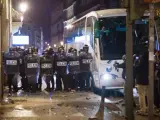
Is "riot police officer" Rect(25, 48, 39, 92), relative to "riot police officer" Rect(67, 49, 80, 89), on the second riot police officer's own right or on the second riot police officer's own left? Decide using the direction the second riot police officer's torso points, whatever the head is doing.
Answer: on the second riot police officer's own right

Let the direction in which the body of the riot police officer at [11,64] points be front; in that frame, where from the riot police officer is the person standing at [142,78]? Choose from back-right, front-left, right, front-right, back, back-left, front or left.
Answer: front-left

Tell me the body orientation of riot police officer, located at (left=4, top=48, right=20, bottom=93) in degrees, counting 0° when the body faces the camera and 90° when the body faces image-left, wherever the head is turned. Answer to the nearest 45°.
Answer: approximately 0°

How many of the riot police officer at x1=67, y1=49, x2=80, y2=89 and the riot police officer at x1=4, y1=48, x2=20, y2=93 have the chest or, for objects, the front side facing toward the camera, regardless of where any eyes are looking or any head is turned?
2

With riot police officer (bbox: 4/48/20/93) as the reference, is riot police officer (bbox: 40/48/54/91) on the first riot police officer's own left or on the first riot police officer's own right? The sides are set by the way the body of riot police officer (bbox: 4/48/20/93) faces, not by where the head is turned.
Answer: on the first riot police officer's own left

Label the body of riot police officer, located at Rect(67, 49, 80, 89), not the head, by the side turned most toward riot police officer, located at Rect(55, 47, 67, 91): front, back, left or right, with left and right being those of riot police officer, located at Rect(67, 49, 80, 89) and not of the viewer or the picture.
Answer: right

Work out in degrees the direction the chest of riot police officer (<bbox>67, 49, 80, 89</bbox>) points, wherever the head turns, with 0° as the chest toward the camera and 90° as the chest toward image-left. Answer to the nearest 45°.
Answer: approximately 0°
